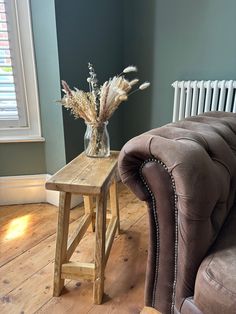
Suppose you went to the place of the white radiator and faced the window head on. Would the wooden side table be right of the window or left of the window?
left

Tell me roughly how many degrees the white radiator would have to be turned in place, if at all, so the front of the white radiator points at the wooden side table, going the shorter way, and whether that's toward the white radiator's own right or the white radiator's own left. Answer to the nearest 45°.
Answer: approximately 45° to the white radiator's own right

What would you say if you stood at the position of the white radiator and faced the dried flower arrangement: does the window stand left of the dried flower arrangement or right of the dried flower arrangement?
right

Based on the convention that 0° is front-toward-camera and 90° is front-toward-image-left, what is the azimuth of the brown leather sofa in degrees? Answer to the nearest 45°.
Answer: approximately 45°

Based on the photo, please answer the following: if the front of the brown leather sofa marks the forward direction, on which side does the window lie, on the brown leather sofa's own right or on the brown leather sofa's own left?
on the brown leather sofa's own right

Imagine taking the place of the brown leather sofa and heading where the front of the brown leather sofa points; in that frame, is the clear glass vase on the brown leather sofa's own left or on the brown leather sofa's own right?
on the brown leather sofa's own right

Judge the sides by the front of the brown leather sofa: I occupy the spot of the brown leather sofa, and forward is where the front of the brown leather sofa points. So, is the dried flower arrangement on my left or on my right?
on my right

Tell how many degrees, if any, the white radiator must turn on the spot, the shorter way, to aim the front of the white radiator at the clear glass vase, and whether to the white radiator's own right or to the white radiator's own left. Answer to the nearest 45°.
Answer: approximately 45° to the white radiator's own right

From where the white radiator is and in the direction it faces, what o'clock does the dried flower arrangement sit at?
The dried flower arrangement is roughly at 1 o'clock from the white radiator.

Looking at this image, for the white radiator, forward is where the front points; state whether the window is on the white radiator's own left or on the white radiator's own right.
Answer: on the white radiator's own right
